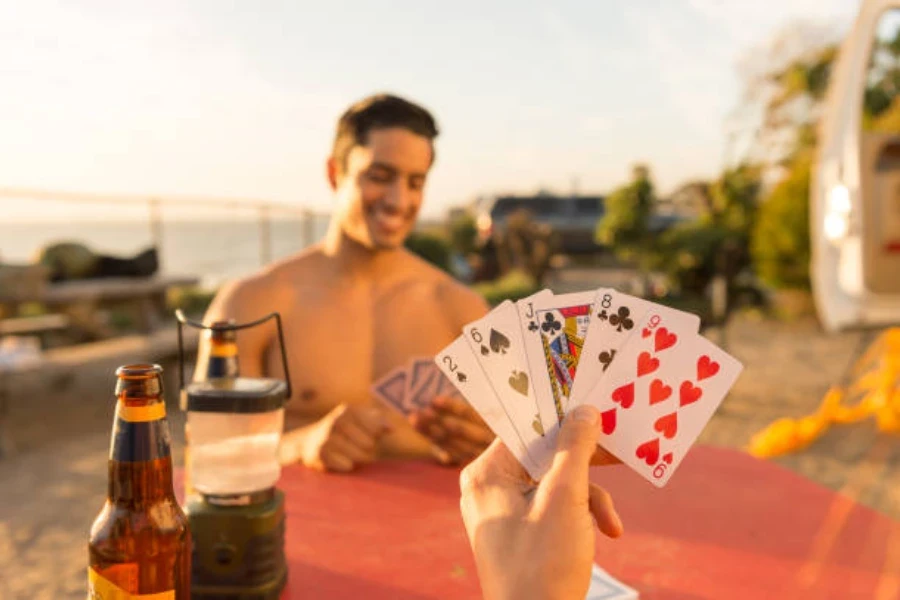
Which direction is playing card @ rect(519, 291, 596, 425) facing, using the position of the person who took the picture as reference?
facing the viewer

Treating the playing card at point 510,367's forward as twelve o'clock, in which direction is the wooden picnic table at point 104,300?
The wooden picnic table is roughly at 5 o'clock from the playing card.

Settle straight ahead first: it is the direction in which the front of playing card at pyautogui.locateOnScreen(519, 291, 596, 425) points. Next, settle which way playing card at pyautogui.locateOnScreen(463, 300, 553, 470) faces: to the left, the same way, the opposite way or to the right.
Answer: the same way

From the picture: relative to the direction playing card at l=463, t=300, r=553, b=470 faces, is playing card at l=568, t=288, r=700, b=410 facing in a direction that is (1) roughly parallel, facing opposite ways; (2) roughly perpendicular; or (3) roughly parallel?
roughly parallel

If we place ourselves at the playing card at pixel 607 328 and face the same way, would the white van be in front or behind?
behind

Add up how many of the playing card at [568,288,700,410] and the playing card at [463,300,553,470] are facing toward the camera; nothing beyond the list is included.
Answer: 2

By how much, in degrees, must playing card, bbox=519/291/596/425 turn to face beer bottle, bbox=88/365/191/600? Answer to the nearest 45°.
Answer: approximately 90° to its right

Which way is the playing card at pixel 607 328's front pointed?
toward the camera

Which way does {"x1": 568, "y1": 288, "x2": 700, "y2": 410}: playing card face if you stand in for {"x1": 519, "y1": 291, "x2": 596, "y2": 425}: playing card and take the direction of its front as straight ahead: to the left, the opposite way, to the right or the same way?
the same way

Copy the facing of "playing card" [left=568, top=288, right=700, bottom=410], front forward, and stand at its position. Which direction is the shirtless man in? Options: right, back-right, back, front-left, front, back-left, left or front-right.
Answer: back-right

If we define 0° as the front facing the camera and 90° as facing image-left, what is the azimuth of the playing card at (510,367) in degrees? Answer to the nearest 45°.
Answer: approximately 0°

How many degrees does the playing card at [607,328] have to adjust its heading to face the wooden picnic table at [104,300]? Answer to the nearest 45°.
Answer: approximately 135° to its right

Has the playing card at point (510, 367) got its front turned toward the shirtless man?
no
